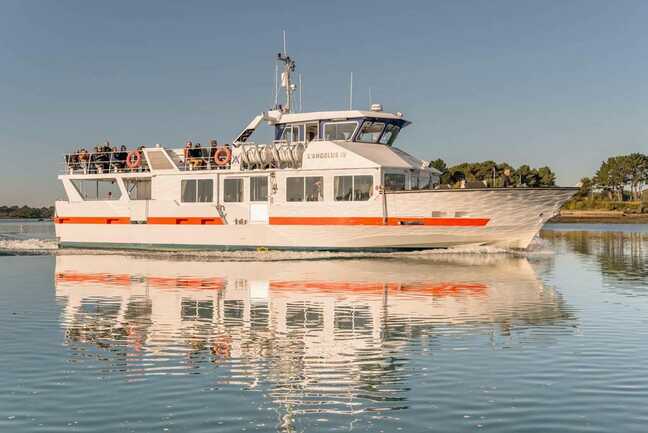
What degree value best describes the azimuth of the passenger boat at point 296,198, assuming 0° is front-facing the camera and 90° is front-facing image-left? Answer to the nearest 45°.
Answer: approximately 270°
